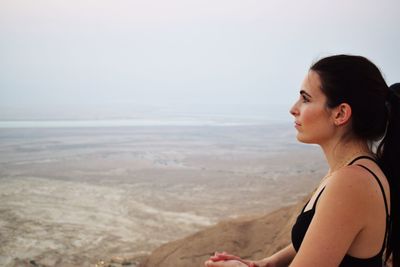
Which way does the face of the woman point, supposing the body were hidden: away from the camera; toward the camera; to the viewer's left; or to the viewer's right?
to the viewer's left

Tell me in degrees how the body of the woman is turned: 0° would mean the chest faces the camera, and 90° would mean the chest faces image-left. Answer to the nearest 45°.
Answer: approximately 90°
